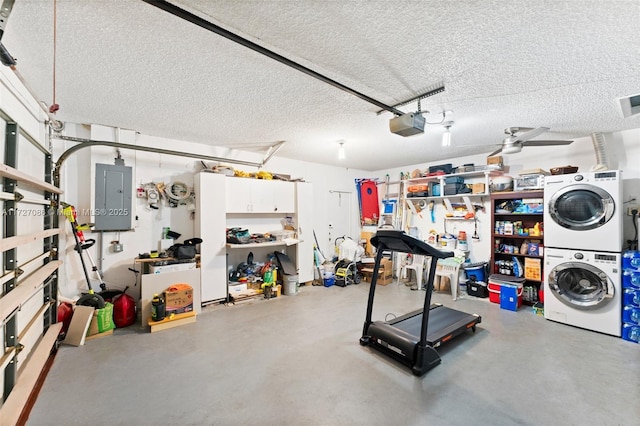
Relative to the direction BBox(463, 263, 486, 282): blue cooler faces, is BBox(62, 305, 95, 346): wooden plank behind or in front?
in front

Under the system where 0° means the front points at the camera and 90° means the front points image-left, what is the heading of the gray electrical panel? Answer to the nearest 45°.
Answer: approximately 0°

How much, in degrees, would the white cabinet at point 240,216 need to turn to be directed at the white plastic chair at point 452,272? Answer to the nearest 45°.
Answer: approximately 45° to its left

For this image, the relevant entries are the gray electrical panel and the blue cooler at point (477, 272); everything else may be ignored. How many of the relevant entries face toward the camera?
2

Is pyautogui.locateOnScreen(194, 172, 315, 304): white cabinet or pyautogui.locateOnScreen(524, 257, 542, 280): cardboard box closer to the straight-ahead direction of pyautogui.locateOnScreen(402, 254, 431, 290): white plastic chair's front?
the white cabinet

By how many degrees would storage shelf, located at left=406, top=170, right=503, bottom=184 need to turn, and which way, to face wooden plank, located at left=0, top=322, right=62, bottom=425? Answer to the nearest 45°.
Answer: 0° — it already faces it

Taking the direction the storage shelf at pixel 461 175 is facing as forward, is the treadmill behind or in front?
in front

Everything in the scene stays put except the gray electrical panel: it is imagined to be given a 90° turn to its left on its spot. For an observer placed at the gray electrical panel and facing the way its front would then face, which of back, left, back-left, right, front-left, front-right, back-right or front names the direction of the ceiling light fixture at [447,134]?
front-right
